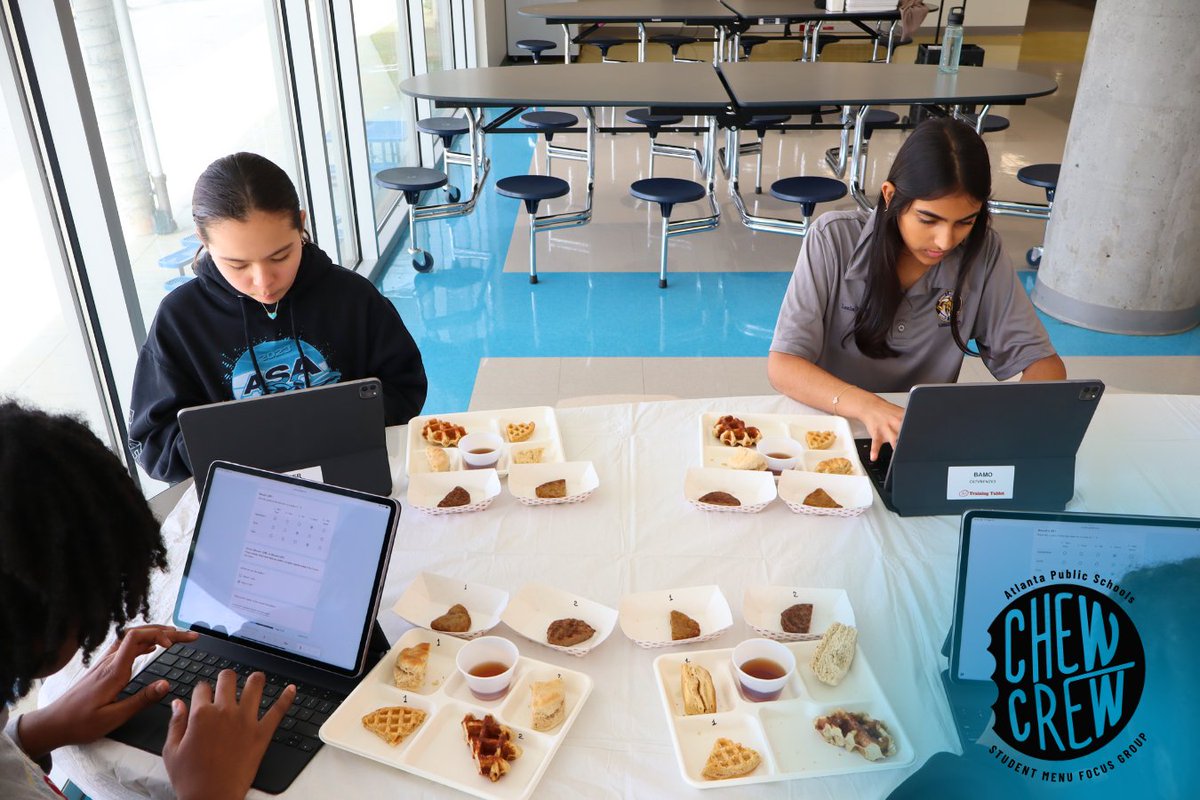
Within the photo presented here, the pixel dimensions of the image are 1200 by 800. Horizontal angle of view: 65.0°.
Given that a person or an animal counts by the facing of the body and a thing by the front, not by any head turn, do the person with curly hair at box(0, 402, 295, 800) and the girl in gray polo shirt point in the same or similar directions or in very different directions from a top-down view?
very different directions

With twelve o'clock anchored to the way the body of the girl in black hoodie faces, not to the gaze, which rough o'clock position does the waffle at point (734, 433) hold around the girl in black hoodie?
The waffle is roughly at 10 o'clock from the girl in black hoodie.

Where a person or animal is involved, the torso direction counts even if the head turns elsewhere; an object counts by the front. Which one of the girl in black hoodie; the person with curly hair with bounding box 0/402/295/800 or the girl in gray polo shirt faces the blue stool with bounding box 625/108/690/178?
the person with curly hair

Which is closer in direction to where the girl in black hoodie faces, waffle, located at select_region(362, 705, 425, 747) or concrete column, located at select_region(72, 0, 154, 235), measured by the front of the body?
the waffle

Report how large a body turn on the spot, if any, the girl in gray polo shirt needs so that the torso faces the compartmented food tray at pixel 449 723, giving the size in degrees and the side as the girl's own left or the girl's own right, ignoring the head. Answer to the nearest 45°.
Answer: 0° — they already face it

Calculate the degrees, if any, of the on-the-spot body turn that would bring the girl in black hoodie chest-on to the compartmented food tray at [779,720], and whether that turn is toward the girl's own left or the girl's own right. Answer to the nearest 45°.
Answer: approximately 45° to the girl's own left

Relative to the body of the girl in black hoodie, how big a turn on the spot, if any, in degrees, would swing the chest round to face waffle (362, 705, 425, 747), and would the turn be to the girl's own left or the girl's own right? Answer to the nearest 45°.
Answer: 0° — they already face it

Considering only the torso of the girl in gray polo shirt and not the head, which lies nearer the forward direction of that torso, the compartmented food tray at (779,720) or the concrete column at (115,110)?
the compartmented food tray

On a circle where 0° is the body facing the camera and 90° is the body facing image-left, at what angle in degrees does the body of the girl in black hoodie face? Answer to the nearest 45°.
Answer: approximately 0°

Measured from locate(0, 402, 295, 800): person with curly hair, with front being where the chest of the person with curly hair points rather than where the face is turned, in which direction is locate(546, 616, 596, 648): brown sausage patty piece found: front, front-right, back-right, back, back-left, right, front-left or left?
front-right

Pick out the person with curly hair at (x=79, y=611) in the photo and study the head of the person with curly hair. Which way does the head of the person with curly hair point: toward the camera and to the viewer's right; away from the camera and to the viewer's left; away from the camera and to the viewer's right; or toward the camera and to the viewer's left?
away from the camera and to the viewer's right

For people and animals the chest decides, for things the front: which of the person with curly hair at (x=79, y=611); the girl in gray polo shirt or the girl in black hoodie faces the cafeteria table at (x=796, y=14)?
the person with curly hair
